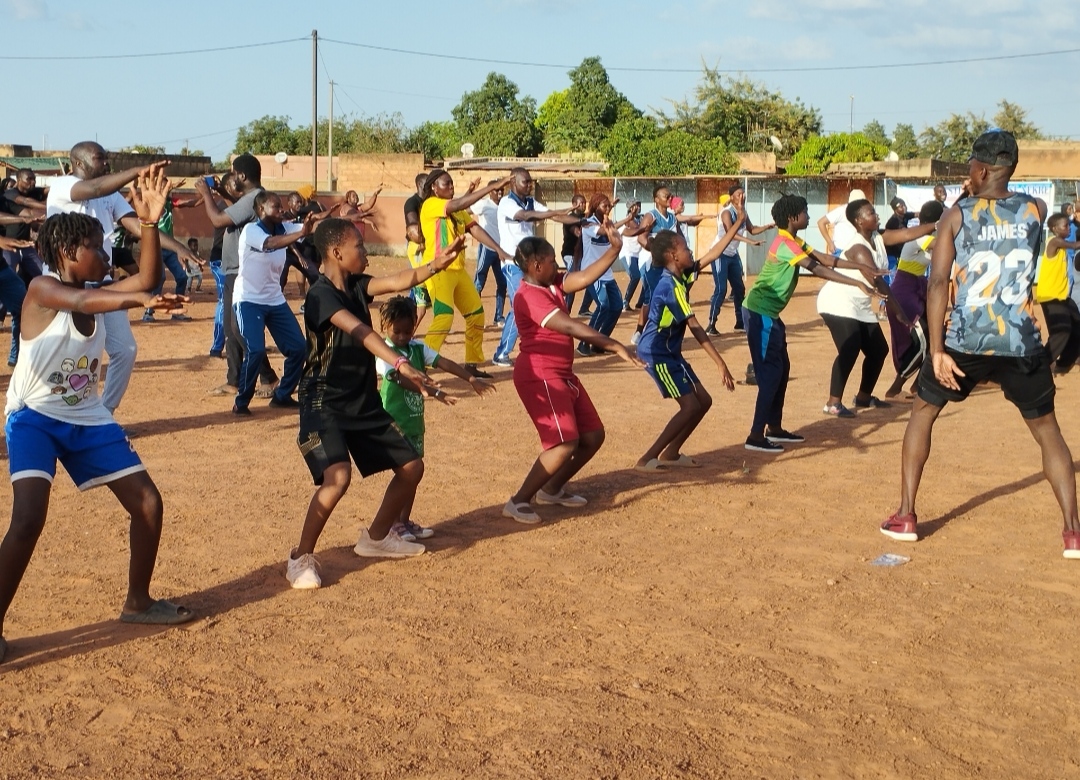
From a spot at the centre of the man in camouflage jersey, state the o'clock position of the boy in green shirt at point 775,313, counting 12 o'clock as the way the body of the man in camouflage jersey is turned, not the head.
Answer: The boy in green shirt is roughly at 11 o'clock from the man in camouflage jersey.

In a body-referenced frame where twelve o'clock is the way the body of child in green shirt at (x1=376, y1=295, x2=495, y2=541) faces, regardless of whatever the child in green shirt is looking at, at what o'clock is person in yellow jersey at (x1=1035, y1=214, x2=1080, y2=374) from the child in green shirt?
The person in yellow jersey is roughly at 9 o'clock from the child in green shirt.

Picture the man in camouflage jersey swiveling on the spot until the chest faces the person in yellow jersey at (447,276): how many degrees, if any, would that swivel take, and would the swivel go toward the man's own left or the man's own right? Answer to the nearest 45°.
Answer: approximately 45° to the man's own left

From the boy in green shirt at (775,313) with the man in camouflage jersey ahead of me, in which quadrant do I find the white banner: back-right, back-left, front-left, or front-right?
back-left

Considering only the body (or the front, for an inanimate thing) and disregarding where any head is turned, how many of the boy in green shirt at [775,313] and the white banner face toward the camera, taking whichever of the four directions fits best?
1

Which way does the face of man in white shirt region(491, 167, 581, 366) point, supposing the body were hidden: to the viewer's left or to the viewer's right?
to the viewer's right

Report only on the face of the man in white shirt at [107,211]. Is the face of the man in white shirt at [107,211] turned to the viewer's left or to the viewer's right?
to the viewer's right

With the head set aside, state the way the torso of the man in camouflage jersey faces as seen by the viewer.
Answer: away from the camera

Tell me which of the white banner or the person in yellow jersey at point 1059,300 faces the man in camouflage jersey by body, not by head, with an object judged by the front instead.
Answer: the white banner

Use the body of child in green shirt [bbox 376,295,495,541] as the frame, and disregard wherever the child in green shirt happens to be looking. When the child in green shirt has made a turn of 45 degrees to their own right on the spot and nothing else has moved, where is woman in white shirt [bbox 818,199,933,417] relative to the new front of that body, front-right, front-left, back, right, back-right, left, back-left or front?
back-left

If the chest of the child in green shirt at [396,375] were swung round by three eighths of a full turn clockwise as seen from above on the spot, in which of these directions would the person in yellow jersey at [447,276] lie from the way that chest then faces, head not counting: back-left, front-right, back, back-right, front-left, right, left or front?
right

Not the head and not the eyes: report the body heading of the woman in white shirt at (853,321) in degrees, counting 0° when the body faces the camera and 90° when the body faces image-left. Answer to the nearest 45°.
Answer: approximately 270°

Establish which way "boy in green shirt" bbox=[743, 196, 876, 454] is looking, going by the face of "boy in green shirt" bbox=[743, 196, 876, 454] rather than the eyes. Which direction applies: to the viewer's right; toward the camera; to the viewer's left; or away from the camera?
to the viewer's right
